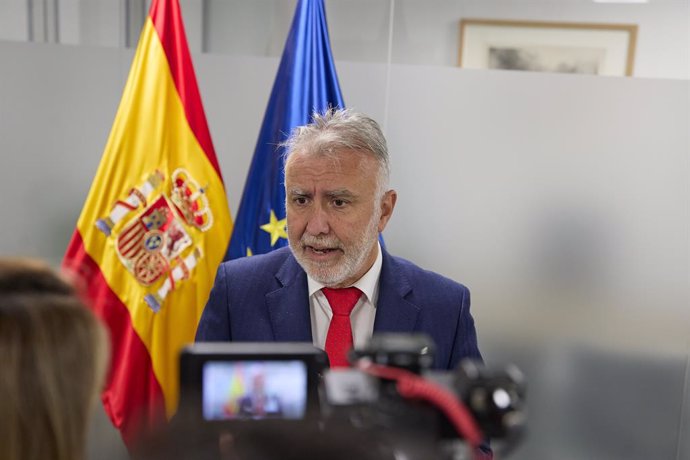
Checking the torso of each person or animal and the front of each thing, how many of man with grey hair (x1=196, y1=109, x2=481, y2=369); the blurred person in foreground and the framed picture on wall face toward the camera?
2

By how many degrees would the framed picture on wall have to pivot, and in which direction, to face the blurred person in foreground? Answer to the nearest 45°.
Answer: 0° — it already faces them

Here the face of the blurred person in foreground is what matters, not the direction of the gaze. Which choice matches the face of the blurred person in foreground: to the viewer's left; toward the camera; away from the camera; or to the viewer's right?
away from the camera

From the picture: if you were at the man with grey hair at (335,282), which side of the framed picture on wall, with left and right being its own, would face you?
front

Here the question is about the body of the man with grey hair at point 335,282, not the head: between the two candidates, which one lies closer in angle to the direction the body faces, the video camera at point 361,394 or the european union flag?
the video camera

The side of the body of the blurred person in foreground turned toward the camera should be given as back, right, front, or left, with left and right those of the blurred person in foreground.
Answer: back

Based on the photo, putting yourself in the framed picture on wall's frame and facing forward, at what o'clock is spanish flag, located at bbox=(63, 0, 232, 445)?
The spanish flag is roughly at 2 o'clock from the framed picture on wall.

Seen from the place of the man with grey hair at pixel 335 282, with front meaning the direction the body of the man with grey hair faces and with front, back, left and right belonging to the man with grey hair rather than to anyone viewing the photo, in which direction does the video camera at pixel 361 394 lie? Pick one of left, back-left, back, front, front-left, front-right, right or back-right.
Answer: front

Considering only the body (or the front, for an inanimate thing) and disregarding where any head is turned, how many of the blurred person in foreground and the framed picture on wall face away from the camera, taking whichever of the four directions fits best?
1

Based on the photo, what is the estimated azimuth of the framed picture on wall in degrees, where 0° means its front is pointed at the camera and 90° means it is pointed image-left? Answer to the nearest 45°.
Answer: approximately 0°

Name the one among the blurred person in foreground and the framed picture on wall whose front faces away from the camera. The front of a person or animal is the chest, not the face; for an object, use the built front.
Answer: the blurred person in foreground
